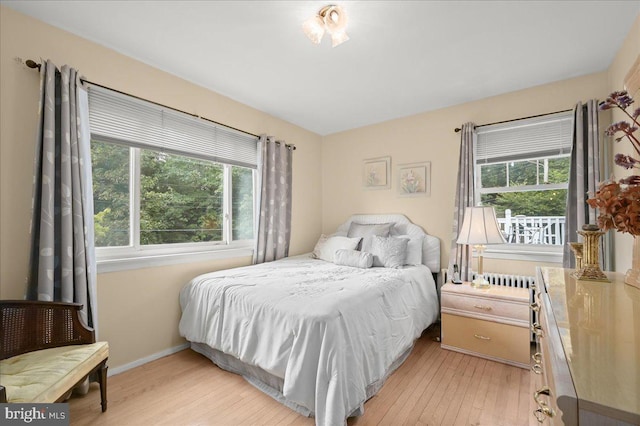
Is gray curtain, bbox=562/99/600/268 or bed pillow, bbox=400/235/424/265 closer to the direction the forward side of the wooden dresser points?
the bed pillow

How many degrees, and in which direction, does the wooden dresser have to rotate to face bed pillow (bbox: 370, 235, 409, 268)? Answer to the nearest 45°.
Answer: approximately 45° to its right

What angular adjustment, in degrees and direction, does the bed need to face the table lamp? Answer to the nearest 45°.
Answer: approximately 135° to its left

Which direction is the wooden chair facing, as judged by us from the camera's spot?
facing the viewer and to the right of the viewer

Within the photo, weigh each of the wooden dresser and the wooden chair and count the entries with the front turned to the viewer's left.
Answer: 1

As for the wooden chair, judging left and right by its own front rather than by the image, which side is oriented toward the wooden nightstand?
front

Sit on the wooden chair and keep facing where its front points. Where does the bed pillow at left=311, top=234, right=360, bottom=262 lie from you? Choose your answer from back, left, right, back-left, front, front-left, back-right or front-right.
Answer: front-left

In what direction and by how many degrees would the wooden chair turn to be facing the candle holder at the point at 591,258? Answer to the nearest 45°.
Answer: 0° — it already faces it

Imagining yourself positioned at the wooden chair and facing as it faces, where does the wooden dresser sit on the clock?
The wooden dresser is roughly at 1 o'clock from the wooden chair.

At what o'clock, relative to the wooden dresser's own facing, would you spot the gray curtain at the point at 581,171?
The gray curtain is roughly at 3 o'clock from the wooden dresser.

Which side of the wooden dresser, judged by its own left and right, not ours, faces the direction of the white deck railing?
right

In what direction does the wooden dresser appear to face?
to the viewer's left
